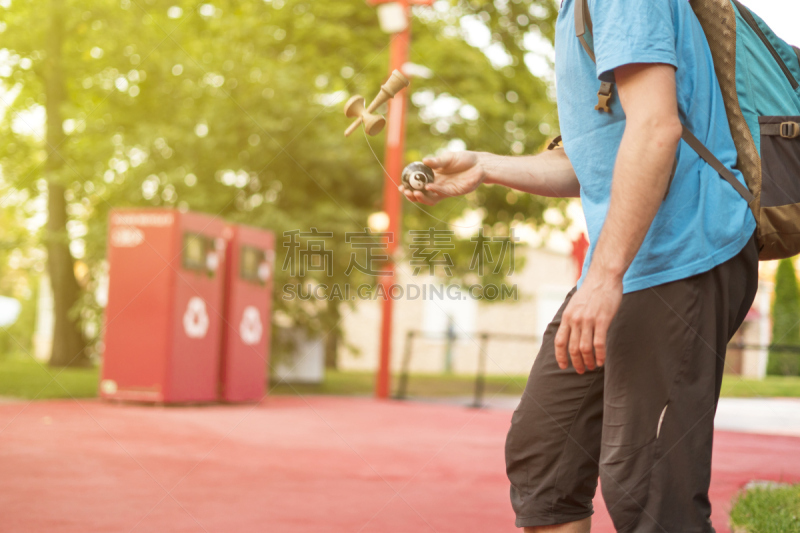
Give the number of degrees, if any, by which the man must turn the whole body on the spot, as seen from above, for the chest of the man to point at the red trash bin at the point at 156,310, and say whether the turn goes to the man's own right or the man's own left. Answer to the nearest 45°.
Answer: approximately 45° to the man's own right

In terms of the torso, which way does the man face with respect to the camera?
to the viewer's left

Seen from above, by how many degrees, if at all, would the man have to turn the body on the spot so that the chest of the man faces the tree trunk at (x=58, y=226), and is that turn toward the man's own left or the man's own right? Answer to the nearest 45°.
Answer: approximately 45° to the man's own right

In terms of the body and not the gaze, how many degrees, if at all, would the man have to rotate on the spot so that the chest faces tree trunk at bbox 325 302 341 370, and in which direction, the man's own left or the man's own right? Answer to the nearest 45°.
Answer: approximately 90° to the man's own right

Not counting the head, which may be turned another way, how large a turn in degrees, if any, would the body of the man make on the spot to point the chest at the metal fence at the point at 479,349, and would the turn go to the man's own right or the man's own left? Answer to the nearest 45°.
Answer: approximately 90° to the man's own right

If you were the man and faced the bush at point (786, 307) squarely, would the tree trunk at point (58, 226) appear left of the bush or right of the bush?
left
